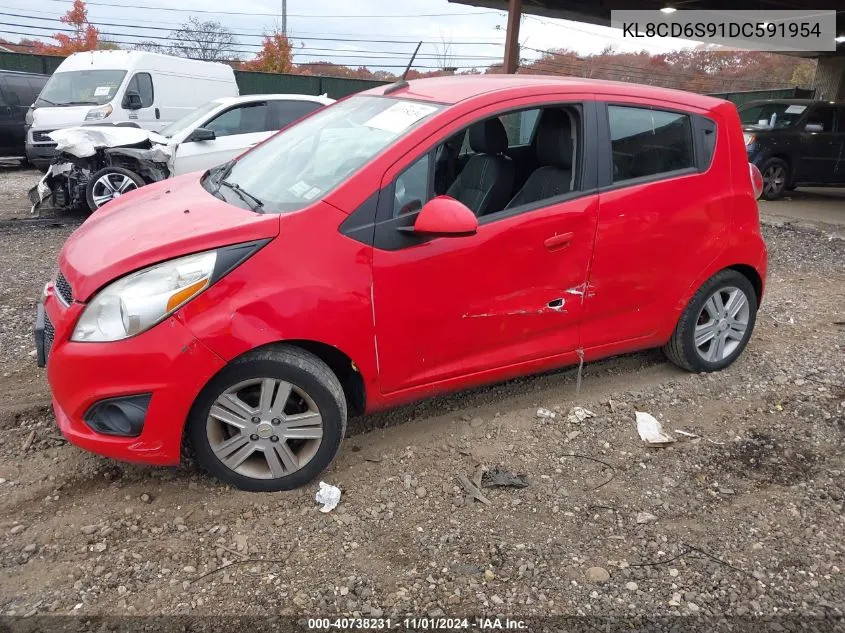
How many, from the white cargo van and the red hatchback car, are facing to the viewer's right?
0

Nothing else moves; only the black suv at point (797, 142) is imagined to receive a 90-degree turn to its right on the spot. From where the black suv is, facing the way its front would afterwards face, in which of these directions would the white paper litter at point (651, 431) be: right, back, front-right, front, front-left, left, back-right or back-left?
back-left

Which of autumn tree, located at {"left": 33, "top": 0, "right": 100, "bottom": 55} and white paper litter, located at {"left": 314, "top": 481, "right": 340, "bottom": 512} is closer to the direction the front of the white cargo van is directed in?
the white paper litter

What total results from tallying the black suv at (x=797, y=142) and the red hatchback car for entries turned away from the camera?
0

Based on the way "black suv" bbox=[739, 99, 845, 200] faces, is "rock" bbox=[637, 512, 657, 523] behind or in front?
in front

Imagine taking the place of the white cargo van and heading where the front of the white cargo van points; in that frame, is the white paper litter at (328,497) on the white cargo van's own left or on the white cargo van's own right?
on the white cargo van's own left

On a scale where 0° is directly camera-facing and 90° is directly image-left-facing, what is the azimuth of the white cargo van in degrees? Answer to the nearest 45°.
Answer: approximately 45°

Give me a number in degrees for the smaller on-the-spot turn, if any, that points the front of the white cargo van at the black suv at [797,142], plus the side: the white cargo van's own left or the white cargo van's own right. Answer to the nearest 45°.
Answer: approximately 135° to the white cargo van's own left

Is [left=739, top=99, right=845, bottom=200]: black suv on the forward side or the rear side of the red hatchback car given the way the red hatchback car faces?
on the rear side

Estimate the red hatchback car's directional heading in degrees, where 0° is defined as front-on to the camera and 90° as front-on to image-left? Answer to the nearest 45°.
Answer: approximately 45°

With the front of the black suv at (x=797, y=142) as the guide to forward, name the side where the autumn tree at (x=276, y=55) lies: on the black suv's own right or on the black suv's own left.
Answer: on the black suv's own right
